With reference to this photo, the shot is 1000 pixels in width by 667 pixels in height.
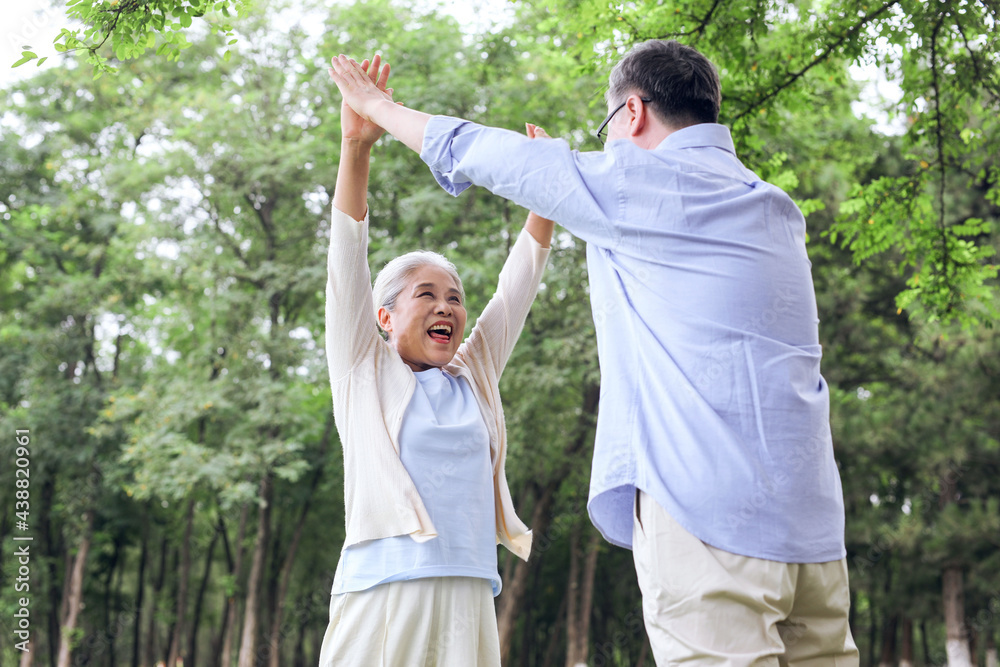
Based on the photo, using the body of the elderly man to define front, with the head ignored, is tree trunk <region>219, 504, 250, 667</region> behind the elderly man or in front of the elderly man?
in front

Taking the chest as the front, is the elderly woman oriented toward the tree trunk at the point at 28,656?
no

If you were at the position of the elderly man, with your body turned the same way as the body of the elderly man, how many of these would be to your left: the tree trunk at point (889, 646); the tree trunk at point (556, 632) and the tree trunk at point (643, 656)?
0

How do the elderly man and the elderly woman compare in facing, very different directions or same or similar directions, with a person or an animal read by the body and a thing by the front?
very different directions

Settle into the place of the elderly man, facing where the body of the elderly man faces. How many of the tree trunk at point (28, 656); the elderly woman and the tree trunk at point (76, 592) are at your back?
0

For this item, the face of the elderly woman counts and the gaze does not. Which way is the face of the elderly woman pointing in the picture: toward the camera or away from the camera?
toward the camera

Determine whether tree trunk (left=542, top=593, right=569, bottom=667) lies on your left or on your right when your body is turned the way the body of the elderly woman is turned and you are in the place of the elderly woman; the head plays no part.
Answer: on your left

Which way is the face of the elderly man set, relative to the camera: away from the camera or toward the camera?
away from the camera

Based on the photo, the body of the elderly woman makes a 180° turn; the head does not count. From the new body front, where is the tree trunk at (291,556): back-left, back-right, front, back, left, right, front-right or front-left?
front-right

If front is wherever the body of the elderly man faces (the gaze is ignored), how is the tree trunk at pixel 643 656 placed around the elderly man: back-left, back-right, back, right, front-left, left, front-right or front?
front-right

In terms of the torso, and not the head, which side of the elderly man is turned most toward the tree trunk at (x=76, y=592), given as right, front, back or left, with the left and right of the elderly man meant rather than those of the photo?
front

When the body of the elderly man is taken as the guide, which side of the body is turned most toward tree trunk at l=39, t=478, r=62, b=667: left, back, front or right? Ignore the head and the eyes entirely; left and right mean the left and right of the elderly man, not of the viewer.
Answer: front

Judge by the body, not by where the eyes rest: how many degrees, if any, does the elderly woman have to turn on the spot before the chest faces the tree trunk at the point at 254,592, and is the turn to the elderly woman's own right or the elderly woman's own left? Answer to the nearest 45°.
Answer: approximately 135° to the elderly woman's own left

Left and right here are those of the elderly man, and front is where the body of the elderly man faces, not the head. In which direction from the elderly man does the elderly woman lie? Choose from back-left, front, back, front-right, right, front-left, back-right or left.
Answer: front

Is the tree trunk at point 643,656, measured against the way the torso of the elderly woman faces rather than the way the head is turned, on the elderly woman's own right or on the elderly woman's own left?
on the elderly woman's own left

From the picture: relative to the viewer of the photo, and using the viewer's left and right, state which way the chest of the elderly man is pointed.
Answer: facing away from the viewer and to the left of the viewer

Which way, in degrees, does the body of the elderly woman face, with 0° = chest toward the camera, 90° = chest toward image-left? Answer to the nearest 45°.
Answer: approximately 315°
